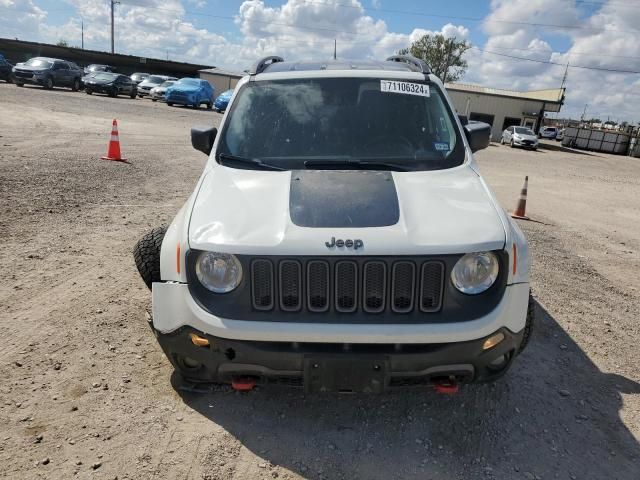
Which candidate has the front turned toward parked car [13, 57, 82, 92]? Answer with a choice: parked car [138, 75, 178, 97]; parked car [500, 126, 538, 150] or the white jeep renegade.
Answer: parked car [138, 75, 178, 97]

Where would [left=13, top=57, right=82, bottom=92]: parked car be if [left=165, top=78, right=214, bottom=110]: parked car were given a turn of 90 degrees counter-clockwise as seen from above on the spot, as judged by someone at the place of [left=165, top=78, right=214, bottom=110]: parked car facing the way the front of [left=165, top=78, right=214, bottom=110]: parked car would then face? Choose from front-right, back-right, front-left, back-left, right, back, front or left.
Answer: back-right

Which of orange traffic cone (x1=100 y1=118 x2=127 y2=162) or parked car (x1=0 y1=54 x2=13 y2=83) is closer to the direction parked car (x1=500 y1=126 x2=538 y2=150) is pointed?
the orange traffic cone

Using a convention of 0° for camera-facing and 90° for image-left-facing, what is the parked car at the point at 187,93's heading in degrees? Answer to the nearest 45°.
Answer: approximately 45°

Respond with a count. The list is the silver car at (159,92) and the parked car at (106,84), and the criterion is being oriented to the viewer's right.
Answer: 0

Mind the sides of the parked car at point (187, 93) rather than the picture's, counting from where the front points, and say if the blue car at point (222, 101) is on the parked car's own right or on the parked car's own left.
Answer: on the parked car's own left

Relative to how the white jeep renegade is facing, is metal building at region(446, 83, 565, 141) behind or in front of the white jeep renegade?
behind

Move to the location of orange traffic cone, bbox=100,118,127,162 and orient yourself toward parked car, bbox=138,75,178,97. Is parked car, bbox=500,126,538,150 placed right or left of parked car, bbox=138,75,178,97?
right

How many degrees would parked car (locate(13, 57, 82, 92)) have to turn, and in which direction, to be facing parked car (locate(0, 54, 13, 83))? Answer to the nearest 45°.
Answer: approximately 90° to its right

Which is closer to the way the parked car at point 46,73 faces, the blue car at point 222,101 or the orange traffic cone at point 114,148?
the orange traffic cone

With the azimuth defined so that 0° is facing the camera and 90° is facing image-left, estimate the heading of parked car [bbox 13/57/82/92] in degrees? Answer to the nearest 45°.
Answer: approximately 45°

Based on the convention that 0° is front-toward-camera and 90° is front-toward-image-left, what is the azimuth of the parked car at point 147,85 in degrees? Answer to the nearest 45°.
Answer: approximately 45°
